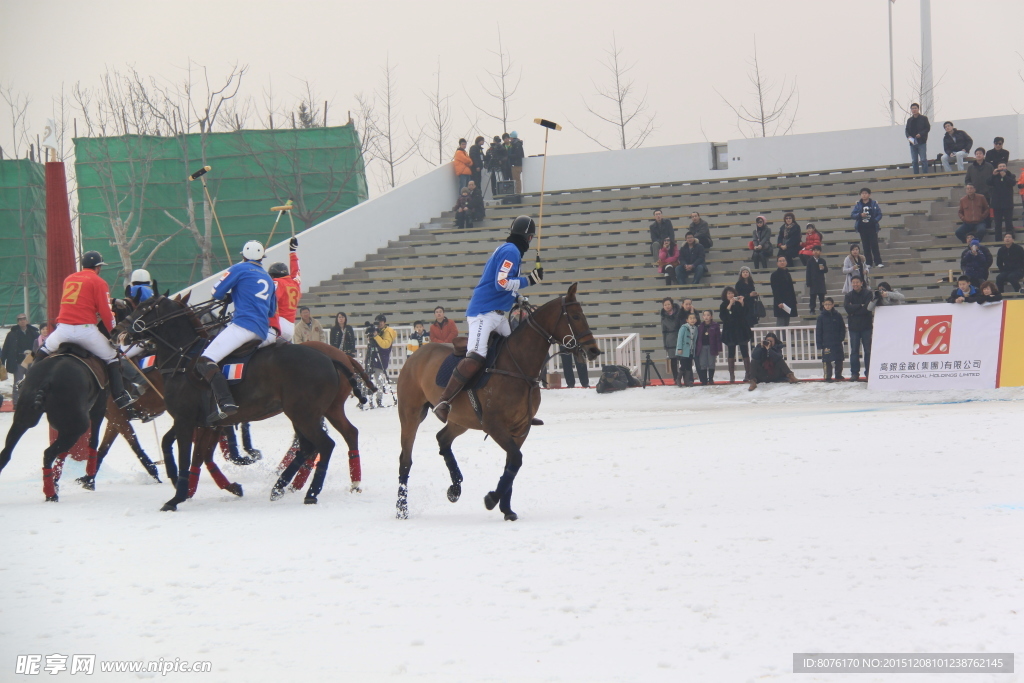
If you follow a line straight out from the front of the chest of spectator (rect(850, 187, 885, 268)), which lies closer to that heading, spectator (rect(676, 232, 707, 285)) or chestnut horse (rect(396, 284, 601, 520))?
the chestnut horse

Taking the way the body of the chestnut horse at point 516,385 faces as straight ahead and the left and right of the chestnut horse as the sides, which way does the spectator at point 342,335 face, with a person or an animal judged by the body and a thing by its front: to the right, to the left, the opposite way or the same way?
to the right

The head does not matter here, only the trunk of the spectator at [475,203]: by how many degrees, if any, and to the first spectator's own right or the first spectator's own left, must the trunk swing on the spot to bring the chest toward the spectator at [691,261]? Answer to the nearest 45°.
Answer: approximately 90° to the first spectator's own left

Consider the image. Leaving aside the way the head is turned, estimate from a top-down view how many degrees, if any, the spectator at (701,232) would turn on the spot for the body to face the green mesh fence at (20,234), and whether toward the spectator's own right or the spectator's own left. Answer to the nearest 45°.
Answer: approximately 45° to the spectator's own right

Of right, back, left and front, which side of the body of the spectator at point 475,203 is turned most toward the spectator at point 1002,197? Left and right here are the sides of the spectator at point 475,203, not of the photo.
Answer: left

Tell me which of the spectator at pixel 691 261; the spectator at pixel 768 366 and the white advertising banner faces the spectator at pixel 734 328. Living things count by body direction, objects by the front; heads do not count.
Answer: the spectator at pixel 691 261

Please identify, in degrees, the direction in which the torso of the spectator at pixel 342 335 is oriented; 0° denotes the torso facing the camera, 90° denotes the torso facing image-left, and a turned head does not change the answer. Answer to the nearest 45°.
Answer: approximately 0°

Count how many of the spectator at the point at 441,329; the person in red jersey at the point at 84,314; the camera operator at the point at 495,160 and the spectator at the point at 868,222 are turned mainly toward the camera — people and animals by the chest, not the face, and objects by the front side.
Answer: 3

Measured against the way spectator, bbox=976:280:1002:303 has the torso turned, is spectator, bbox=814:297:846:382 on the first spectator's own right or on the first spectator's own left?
on the first spectator's own right
